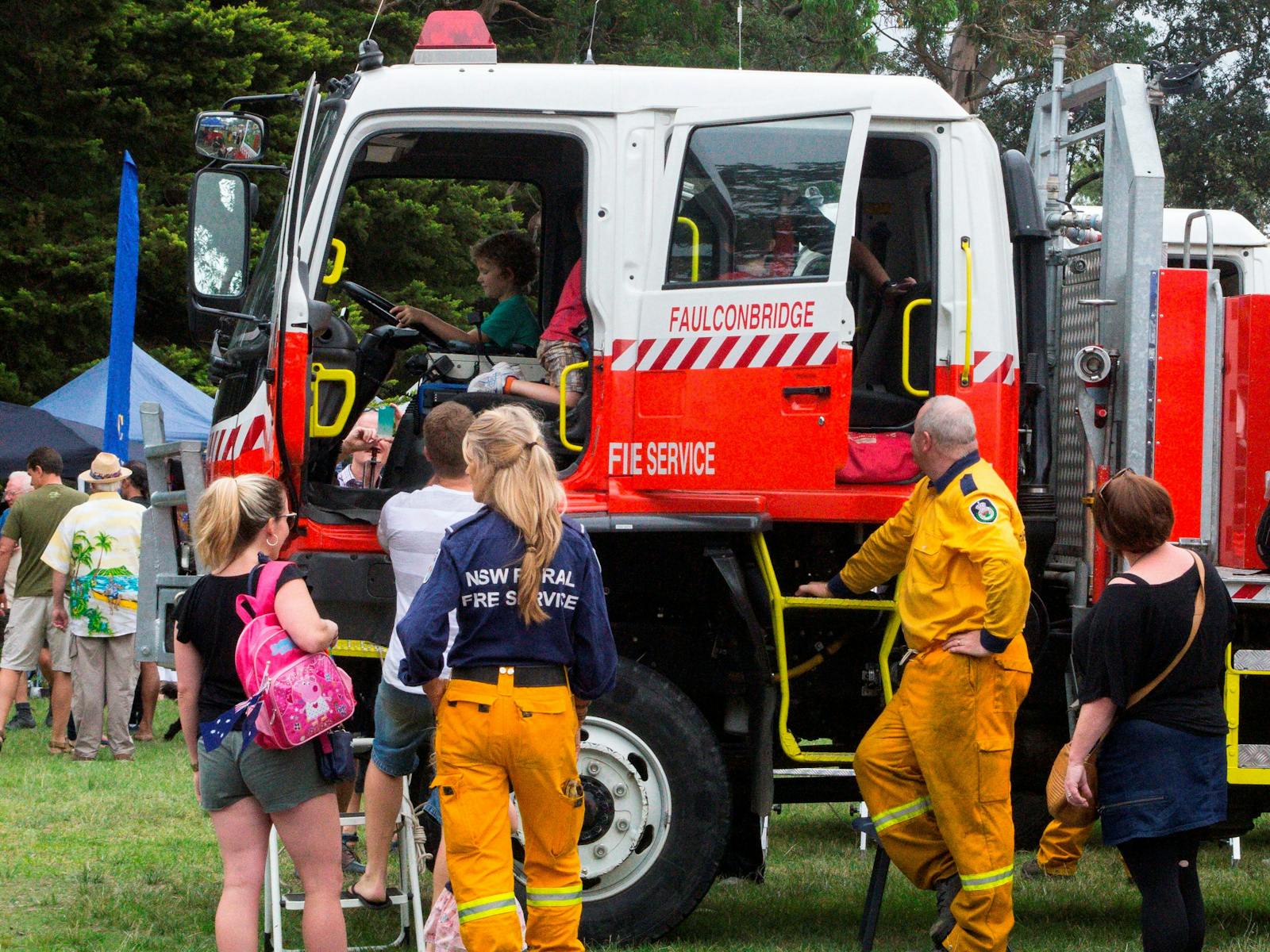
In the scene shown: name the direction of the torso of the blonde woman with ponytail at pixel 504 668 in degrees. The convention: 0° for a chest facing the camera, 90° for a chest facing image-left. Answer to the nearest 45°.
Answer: approximately 180°

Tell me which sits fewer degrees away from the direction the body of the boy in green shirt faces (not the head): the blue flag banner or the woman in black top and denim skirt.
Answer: the blue flag banner

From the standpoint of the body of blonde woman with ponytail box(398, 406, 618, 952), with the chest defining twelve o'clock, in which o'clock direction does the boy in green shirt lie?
The boy in green shirt is roughly at 12 o'clock from the blonde woman with ponytail.

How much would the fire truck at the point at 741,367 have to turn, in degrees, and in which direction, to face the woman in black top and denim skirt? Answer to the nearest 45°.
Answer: approximately 135° to its left

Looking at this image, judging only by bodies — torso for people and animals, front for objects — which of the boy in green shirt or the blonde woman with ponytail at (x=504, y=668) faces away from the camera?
the blonde woman with ponytail

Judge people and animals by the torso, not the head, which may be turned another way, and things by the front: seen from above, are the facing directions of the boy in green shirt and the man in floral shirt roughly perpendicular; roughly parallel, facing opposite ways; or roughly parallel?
roughly perpendicular

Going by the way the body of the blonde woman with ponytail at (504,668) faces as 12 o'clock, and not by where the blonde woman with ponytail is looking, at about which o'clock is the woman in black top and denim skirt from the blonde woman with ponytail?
The woman in black top and denim skirt is roughly at 3 o'clock from the blonde woman with ponytail.

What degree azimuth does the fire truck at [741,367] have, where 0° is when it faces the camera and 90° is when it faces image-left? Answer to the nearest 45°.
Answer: approximately 90°

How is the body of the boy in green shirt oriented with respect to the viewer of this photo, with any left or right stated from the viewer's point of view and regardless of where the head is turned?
facing to the left of the viewer
